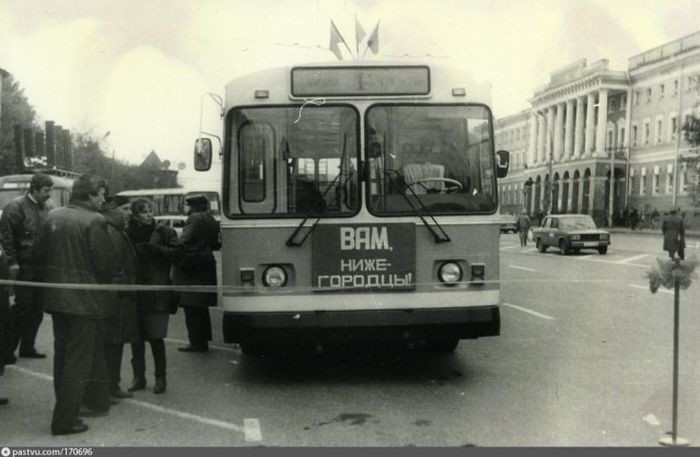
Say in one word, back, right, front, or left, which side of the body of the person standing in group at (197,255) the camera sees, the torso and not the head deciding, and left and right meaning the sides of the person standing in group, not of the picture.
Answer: left

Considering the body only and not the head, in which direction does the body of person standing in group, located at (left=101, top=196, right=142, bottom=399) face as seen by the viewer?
to the viewer's right

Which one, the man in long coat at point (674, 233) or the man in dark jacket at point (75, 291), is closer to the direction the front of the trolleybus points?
the man in dark jacket

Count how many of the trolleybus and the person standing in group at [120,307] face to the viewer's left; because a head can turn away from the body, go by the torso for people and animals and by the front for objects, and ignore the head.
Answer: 0

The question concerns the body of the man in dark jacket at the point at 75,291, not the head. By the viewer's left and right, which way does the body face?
facing away from the viewer and to the right of the viewer

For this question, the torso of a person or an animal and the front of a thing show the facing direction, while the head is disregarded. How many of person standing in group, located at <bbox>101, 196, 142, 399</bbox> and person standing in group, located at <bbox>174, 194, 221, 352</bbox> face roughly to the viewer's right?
1

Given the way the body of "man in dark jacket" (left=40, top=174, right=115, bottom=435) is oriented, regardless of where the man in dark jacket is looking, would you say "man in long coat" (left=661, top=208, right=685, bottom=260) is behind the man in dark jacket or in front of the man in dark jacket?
in front

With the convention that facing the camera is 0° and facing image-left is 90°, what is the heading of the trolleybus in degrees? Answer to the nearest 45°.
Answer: approximately 0°

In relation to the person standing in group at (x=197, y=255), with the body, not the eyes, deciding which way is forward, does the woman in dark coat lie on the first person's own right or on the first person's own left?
on the first person's own left

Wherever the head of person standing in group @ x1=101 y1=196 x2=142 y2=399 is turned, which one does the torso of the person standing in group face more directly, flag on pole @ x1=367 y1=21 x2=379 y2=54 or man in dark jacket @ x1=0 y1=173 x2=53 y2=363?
the flag on pole

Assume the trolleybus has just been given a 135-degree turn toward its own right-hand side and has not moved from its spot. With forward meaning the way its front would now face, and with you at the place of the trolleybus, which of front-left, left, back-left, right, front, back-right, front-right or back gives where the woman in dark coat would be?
back-left

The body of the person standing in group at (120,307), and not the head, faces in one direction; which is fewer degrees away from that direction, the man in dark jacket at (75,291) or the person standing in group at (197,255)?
the person standing in group

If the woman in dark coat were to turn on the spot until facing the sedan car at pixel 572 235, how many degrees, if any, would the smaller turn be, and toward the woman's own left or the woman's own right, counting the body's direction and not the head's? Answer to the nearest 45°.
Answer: approximately 180°

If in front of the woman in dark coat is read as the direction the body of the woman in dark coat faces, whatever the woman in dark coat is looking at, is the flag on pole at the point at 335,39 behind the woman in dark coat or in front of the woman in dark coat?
behind
